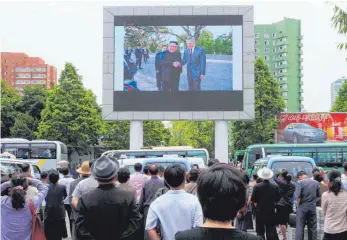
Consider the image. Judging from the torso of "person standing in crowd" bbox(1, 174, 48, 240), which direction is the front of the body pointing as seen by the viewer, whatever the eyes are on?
away from the camera

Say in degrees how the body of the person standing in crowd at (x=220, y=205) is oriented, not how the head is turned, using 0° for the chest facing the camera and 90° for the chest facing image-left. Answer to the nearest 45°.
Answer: approximately 180°

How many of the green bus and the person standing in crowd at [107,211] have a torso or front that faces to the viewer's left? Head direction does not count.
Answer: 1

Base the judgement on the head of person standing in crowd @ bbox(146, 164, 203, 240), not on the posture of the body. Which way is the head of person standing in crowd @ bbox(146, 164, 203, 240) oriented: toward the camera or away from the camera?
away from the camera

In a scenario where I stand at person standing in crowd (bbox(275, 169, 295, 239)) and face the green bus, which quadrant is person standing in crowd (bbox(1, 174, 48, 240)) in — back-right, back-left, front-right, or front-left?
back-left

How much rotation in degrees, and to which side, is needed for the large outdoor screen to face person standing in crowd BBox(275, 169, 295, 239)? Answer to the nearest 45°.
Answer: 0° — it already faces them

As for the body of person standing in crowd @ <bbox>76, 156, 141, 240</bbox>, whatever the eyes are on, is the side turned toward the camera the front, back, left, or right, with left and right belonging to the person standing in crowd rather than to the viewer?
back

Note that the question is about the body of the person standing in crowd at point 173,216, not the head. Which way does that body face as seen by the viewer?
away from the camera

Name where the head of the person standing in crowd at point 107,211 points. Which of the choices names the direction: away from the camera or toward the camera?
away from the camera

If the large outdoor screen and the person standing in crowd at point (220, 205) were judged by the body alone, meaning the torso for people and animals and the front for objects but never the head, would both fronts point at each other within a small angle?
yes

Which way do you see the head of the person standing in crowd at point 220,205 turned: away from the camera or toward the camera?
away from the camera

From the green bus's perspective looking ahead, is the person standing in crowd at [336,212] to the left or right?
on its left
